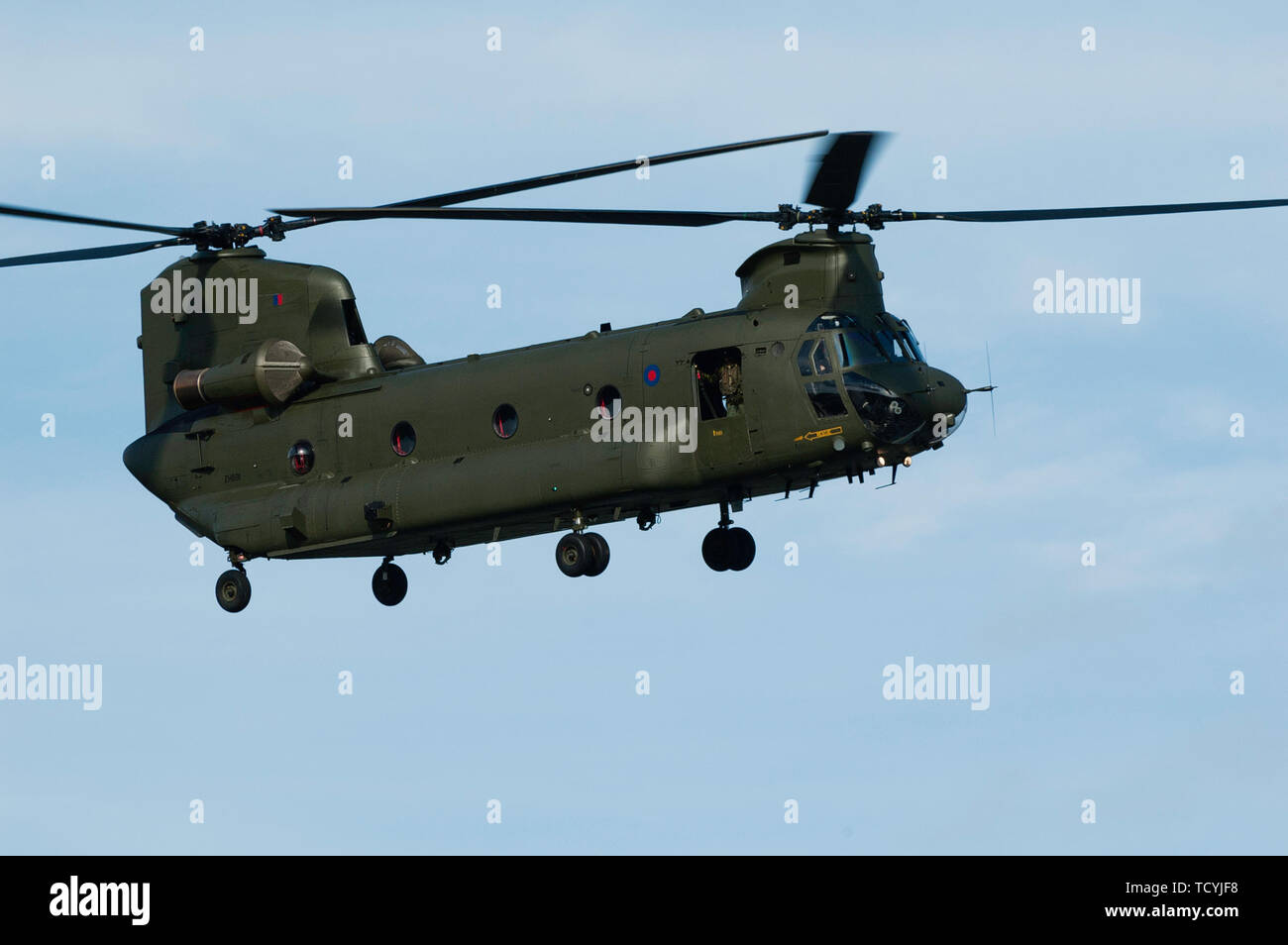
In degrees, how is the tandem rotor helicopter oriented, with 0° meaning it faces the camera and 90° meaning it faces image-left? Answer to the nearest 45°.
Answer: approximately 315°
